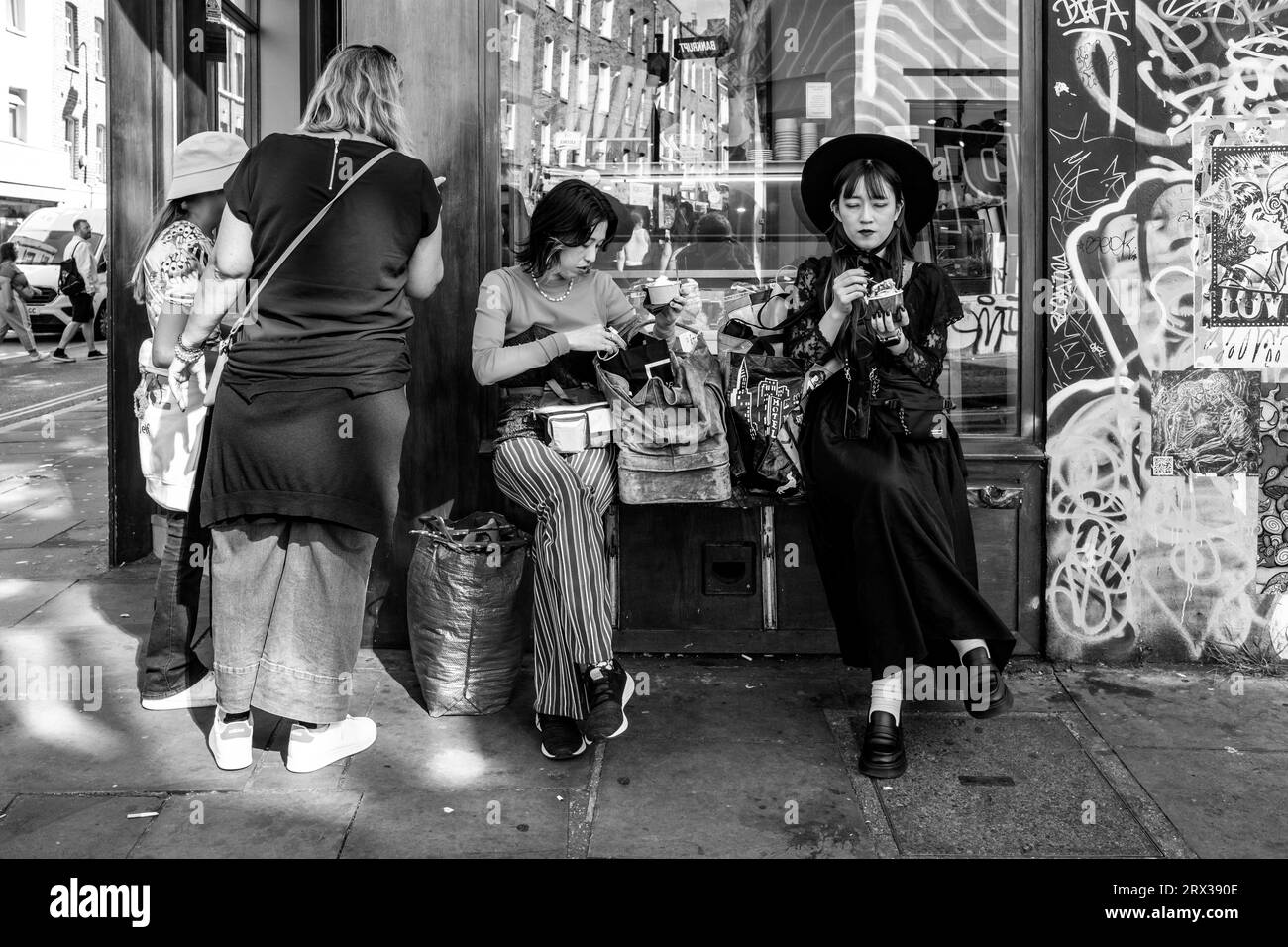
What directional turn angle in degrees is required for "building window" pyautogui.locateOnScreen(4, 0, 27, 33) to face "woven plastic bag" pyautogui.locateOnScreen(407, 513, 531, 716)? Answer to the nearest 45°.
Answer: approximately 45° to its right

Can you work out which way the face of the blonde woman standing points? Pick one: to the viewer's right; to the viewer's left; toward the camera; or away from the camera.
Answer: away from the camera

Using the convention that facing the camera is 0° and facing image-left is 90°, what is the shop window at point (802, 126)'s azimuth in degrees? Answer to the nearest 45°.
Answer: approximately 0°

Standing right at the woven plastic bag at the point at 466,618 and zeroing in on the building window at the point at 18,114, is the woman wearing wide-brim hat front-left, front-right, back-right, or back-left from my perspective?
back-right

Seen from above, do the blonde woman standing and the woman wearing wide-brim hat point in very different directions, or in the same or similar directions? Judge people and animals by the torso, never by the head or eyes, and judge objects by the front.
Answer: very different directions

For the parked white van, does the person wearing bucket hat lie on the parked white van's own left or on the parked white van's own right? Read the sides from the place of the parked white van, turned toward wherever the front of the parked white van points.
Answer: on the parked white van's own left

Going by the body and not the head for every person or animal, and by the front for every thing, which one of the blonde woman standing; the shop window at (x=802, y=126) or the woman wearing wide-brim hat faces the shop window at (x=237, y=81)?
the blonde woman standing

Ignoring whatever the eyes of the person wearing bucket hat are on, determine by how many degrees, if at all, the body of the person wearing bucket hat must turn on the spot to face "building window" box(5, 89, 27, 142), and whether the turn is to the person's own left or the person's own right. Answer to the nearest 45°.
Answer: approximately 90° to the person's own left

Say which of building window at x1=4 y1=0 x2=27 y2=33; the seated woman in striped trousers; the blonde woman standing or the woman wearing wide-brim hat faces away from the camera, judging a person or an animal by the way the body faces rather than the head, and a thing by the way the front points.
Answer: the blonde woman standing

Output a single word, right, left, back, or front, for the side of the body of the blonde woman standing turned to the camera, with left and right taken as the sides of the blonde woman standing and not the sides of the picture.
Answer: back
